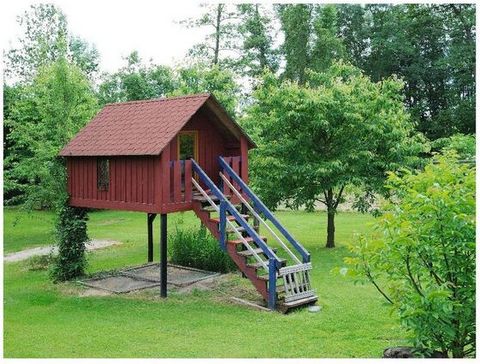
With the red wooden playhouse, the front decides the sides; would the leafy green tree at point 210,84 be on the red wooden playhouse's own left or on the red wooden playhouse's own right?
on the red wooden playhouse's own left

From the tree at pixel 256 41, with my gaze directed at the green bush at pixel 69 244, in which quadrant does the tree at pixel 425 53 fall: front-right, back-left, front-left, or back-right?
back-left

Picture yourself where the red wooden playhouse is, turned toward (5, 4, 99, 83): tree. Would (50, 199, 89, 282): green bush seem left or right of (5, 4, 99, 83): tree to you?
left

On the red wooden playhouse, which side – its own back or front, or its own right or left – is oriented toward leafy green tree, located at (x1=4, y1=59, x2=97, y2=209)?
back

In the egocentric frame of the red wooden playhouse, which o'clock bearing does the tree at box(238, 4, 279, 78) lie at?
The tree is roughly at 8 o'clock from the red wooden playhouse.

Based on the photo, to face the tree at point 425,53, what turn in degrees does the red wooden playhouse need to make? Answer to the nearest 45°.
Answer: approximately 90° to its left

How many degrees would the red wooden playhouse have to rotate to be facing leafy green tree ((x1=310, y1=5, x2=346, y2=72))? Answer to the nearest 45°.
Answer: approximately 135° to its left

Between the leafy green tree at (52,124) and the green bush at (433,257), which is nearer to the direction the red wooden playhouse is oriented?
the green bush

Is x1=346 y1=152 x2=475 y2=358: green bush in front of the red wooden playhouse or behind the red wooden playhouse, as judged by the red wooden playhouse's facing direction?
in front

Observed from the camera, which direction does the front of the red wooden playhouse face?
facing the viewer and to the right of the viewer

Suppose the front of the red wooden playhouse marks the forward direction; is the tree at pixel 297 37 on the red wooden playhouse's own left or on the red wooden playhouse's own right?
on the red wooden playhouse's own left

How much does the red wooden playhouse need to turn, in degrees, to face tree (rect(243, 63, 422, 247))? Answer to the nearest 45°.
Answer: approximately 90° to its left
